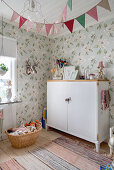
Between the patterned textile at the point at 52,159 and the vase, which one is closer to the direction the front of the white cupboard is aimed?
the patterned textile

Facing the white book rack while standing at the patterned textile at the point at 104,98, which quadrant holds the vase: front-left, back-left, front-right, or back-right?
front-left

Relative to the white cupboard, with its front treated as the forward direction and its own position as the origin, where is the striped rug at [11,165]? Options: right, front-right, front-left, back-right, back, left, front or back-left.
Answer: front

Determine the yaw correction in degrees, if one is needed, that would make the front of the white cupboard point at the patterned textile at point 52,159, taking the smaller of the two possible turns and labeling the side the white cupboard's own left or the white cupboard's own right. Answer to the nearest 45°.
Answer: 0° — it already faces it

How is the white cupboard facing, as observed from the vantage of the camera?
facing the viewer and to the left of the viewer
